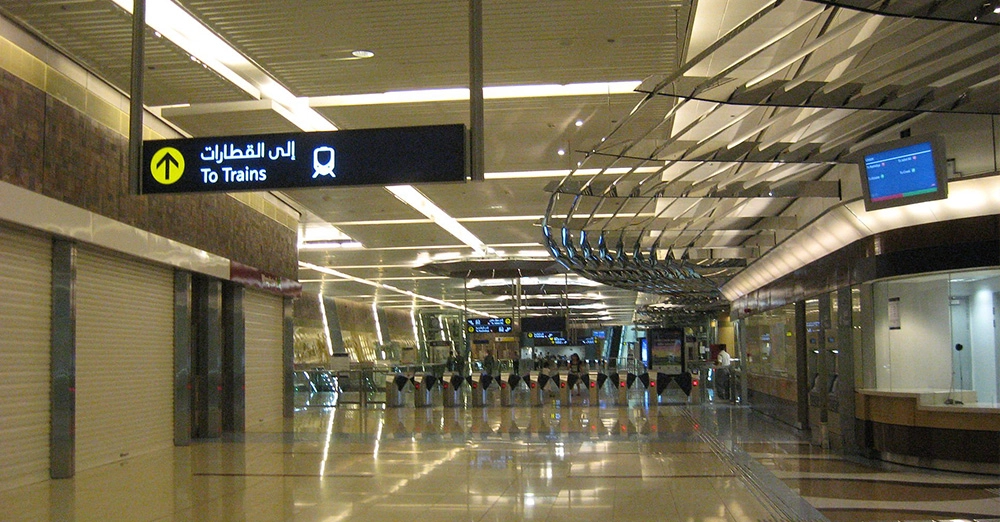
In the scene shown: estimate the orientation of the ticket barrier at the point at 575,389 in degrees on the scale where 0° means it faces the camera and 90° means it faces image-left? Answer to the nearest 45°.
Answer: approximately 0°

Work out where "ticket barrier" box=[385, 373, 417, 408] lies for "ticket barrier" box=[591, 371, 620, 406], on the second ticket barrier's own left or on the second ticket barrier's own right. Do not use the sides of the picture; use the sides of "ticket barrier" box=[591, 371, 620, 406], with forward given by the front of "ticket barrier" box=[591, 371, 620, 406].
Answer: on the second ticket barrier's own right

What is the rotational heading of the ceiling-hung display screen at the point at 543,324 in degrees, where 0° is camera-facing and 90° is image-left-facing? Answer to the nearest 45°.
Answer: approximately 0°

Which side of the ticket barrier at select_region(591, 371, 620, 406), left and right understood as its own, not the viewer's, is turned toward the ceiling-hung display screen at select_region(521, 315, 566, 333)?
back

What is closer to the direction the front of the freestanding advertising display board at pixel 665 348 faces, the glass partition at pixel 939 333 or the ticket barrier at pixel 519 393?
the glass partition

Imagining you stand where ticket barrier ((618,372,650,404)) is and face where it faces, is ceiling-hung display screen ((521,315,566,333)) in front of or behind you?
behind

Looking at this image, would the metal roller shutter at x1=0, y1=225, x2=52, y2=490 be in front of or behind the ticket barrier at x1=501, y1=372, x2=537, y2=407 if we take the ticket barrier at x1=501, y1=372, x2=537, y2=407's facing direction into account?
in front

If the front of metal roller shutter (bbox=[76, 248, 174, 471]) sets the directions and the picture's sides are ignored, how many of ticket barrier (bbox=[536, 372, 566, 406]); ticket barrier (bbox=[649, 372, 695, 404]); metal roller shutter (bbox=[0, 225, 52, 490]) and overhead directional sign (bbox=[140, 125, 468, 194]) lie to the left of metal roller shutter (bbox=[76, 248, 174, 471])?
2

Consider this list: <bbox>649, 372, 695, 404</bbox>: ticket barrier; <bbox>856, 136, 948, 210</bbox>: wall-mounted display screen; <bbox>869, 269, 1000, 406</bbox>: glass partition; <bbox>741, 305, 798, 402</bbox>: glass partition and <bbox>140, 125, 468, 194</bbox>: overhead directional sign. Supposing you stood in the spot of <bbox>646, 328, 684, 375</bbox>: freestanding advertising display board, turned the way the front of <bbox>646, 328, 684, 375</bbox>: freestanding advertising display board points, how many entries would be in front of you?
5

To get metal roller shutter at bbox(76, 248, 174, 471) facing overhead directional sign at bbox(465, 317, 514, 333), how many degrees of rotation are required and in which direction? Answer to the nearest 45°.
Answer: approximately 90° to its left
